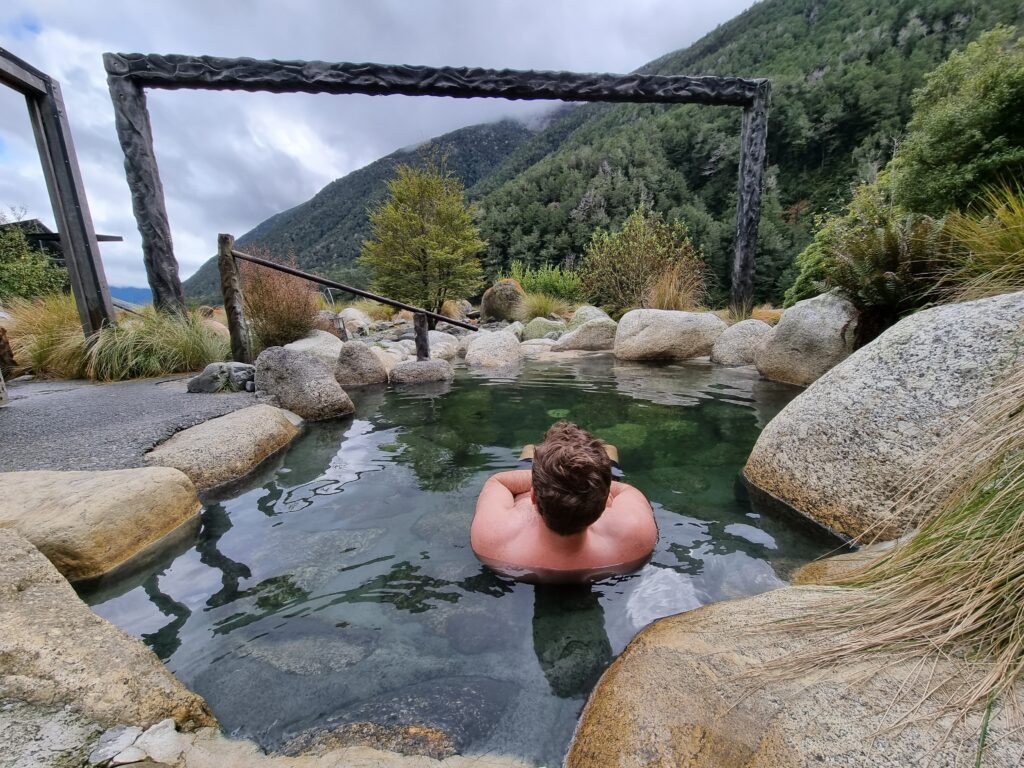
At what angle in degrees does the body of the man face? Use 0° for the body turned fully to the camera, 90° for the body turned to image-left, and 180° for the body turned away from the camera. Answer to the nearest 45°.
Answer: approximately 180°

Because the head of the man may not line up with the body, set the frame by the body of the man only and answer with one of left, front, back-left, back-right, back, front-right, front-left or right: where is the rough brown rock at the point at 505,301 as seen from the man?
front

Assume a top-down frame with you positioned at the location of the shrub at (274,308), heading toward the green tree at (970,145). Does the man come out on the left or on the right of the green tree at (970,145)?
right

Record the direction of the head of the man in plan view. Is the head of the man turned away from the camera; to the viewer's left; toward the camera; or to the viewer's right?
away from the camera

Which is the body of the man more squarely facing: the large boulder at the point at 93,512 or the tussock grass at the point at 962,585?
the large boulder

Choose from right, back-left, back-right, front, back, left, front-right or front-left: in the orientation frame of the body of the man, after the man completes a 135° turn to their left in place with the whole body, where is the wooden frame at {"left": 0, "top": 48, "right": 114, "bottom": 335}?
right

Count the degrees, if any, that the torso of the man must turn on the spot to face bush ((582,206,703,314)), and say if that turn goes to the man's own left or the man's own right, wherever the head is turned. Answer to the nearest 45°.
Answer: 0° — they already face it

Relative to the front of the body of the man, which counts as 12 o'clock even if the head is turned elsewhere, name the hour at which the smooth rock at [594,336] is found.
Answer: The smooth rock is roughly at 12 o'clock from the man.

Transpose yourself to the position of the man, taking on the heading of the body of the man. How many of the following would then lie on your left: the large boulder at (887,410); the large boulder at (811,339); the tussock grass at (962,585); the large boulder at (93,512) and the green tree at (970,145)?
1

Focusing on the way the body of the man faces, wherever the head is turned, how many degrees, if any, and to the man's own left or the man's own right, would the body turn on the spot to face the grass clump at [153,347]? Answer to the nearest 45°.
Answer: approximately 45° to the man's own left

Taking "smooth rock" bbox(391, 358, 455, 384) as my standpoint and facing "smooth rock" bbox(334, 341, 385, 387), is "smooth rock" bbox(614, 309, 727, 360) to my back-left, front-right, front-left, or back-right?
back-right

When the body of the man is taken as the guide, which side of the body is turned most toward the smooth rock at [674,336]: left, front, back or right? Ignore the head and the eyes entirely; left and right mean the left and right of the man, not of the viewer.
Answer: front

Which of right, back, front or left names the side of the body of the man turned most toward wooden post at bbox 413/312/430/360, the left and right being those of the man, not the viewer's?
front

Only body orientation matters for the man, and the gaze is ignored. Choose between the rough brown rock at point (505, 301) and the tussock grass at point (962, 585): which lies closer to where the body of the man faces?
the rough brown rock

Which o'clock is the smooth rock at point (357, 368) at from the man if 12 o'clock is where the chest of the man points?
The smooth rock is roughly at 11 o'clock from the man.

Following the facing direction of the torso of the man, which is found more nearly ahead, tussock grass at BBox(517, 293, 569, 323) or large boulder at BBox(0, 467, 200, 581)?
the tussock grass

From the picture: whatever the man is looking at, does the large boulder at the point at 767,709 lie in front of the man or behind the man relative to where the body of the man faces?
behind
